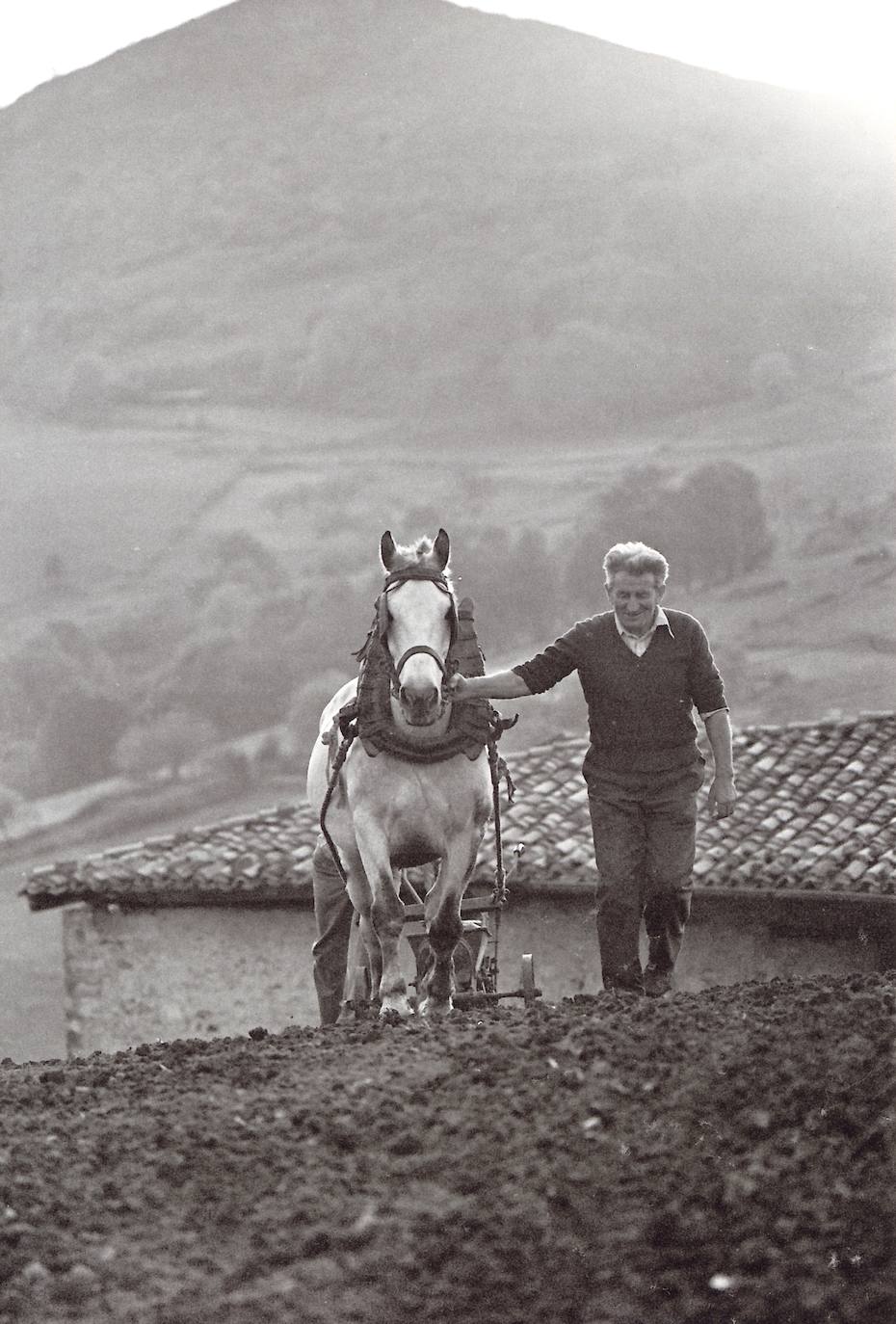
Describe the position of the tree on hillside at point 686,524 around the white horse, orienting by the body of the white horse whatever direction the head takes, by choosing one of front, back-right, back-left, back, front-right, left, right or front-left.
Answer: back

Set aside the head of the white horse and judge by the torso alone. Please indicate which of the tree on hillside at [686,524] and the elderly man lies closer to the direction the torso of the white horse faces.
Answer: the elderly man

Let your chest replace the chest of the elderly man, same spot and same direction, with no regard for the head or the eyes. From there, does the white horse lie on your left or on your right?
on your right

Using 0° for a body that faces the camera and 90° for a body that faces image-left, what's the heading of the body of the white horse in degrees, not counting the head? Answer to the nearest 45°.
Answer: approximately 0°

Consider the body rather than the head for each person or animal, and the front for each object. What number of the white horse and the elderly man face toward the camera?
2

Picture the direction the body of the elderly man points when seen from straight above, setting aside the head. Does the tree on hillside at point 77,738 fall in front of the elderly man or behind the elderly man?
behind

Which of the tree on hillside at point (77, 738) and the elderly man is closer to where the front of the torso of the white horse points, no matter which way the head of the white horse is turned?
the elderly man

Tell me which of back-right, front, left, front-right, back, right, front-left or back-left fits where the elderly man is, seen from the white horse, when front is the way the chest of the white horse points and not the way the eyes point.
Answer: left

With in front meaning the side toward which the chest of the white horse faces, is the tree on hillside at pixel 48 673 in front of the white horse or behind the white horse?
behind

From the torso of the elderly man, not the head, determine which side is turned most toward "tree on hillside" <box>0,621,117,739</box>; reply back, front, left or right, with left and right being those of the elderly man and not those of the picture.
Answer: back

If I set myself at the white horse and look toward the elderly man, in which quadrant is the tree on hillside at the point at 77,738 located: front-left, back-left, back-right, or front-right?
back-left
